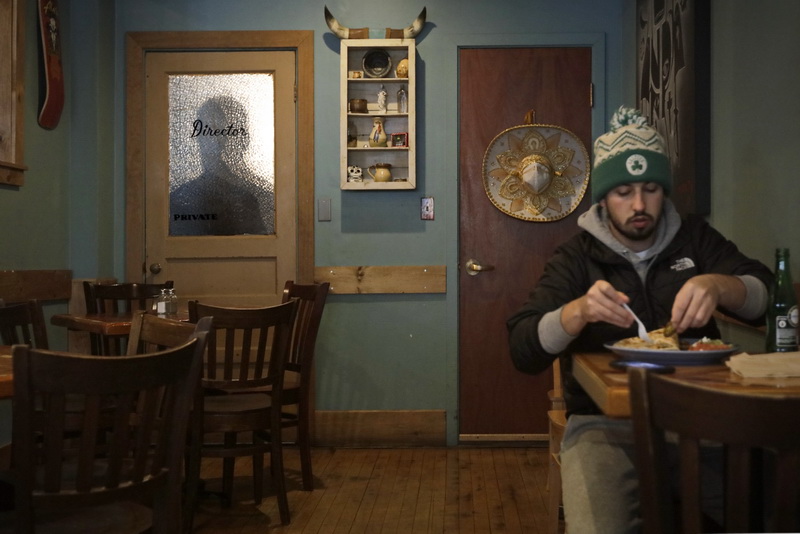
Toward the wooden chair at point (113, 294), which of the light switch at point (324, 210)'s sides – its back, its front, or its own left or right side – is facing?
right

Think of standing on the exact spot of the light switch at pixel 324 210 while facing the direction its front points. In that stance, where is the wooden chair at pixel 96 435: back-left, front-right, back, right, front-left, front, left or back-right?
front

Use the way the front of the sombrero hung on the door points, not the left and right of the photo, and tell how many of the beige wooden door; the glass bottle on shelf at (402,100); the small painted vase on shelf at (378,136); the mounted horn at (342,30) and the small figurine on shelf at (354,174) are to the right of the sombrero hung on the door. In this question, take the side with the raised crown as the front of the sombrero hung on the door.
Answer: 5

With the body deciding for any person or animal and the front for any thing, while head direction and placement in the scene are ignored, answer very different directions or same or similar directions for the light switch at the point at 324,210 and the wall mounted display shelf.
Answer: same or similar directions

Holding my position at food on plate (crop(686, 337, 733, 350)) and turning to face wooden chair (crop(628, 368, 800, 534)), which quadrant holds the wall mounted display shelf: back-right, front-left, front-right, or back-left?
back-right

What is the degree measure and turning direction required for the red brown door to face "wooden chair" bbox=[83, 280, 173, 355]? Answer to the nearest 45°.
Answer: approximately 90° to its right

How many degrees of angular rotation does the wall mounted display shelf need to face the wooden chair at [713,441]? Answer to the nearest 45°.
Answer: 0° — it already faces it

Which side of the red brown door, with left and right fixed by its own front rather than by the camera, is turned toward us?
front

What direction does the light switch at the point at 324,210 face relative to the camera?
toward the camera

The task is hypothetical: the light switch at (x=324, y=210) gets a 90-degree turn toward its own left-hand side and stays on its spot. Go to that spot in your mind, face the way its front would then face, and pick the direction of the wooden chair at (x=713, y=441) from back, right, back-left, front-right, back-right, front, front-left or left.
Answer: right
